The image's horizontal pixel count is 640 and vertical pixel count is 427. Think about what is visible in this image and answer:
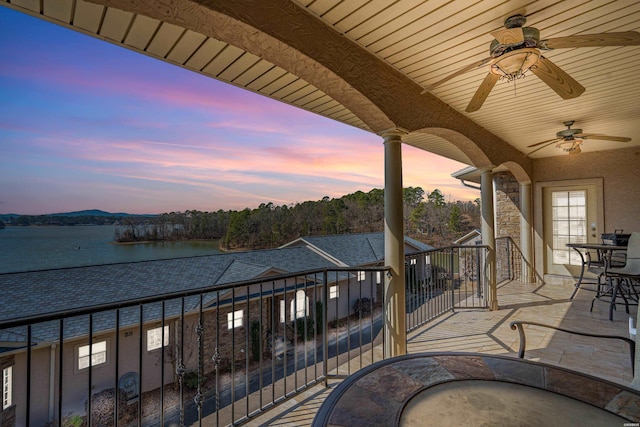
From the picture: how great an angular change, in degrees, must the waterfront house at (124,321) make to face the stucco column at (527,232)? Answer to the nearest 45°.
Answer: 0° — it already faces it

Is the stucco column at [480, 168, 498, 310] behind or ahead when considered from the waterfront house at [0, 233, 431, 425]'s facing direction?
ahead

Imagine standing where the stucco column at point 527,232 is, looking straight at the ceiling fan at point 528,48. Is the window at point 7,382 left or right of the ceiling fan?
right

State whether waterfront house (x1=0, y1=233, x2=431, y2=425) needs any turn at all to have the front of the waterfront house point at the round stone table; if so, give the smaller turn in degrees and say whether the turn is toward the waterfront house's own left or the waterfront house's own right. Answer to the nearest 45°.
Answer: approximately 45° to the waterfront house's own right

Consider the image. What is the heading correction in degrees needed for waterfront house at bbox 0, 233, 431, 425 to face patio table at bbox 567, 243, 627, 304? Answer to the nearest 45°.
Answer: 0° — it already faces it

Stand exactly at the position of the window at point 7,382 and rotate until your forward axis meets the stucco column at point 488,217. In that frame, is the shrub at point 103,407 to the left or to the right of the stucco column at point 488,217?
left

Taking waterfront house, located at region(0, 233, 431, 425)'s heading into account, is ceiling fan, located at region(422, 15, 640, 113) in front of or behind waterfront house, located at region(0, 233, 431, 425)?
in front

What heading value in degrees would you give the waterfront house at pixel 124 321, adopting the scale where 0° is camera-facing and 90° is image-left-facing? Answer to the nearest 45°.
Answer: approximately 315°

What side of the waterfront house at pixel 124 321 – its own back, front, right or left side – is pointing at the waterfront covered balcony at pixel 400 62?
front
